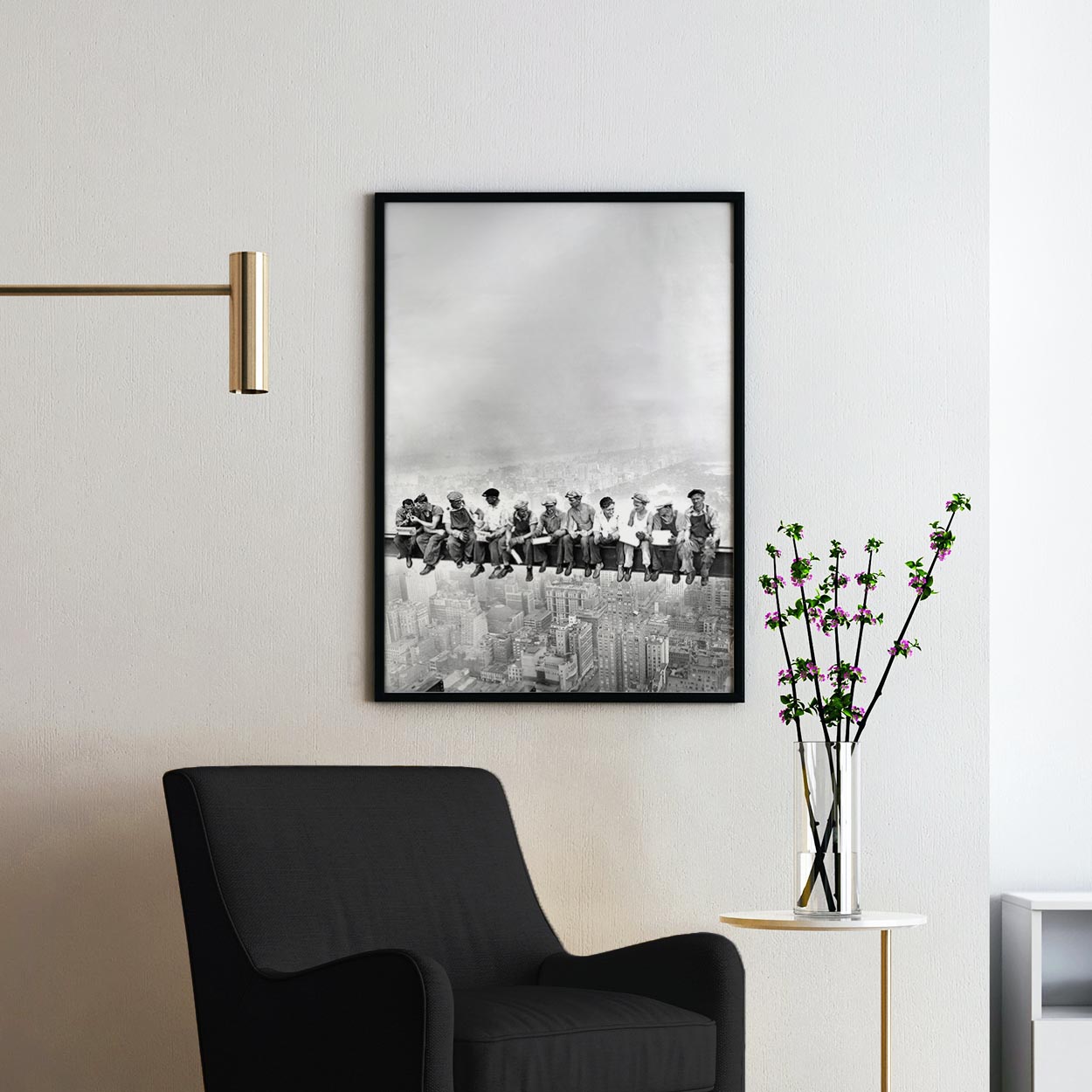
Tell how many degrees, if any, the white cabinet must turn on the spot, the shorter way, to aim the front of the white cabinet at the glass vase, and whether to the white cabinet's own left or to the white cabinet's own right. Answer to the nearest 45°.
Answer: approximately 45° to the white cabinet's own right

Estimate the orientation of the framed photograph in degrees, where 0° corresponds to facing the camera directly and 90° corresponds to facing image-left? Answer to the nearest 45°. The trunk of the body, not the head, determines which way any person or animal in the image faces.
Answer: approximately 0°

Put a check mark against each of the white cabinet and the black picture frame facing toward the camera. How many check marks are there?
2

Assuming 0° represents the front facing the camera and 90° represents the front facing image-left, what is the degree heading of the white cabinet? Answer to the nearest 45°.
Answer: approximately 0°

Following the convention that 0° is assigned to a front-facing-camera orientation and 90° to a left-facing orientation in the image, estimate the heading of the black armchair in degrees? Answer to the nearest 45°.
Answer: approximately 315°
